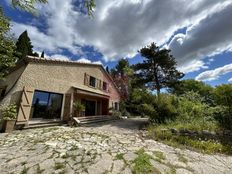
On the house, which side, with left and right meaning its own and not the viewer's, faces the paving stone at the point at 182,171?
front

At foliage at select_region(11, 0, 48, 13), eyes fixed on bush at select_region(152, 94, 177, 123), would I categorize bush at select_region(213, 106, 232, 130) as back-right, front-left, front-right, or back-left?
front-right

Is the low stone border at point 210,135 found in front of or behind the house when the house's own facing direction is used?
in front

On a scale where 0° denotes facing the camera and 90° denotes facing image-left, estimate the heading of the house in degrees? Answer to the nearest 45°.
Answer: approximately 315°

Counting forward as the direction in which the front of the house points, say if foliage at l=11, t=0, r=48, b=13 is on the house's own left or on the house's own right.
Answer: on the house's own right

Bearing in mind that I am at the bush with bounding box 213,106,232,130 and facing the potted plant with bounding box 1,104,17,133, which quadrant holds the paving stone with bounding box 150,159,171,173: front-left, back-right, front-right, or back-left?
front-left

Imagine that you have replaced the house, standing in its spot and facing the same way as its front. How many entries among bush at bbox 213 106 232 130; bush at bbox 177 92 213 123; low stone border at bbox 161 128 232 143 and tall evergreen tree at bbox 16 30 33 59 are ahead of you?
3

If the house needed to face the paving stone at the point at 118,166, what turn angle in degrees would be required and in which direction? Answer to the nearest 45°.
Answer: approximately 45° to its right

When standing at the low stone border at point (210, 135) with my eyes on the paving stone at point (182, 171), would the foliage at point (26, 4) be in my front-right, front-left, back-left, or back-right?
front-right

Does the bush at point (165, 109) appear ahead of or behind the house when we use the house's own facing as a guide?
ahead
